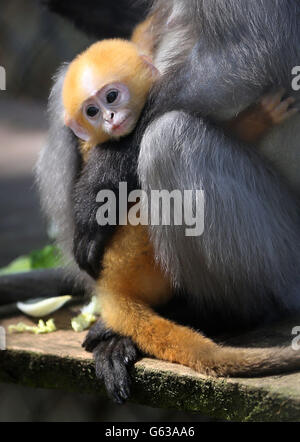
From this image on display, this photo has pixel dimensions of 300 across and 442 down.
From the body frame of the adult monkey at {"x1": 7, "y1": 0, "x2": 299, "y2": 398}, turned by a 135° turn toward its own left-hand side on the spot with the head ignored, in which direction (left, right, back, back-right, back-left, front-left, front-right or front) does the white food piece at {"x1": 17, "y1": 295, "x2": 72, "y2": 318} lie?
back
